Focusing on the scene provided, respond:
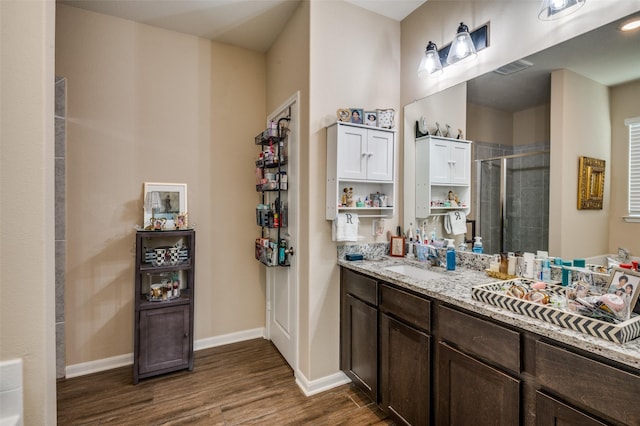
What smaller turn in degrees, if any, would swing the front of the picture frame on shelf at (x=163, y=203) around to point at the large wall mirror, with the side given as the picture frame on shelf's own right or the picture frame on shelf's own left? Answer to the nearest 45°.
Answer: approximately 45° to the picture frame on shelf's own left

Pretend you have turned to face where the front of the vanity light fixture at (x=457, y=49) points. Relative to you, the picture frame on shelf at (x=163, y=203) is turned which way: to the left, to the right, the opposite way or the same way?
to the left

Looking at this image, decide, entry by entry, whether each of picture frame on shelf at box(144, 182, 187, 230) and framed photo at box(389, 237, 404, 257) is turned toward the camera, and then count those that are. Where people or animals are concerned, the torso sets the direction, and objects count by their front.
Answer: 2
